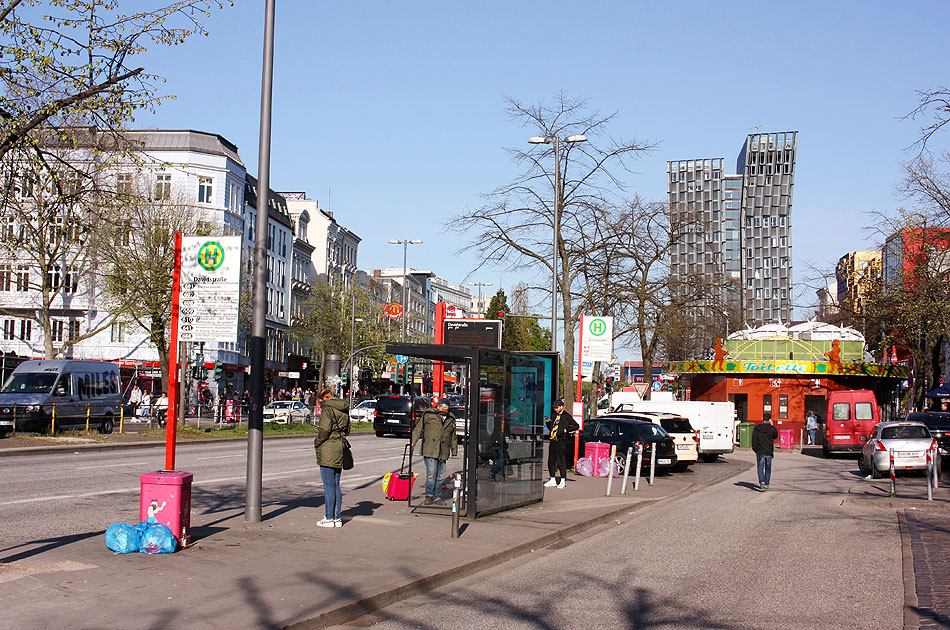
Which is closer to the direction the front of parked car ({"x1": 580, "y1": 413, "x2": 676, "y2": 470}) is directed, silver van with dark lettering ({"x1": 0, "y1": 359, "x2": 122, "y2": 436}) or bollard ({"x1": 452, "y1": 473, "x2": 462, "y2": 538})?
the silver van with dark lettering

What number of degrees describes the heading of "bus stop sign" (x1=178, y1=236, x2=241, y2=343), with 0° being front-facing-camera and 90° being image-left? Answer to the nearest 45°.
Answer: approximately 0°

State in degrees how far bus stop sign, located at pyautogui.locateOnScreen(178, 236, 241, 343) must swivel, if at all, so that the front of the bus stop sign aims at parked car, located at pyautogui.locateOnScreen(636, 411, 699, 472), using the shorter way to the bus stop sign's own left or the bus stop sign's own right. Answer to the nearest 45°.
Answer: approximately 135° to the bus stop sign's own left

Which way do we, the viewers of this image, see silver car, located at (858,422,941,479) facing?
facing away from the viewer and to the left of the viewer

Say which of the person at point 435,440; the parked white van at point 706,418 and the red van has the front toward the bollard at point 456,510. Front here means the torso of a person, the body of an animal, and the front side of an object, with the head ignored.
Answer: the person

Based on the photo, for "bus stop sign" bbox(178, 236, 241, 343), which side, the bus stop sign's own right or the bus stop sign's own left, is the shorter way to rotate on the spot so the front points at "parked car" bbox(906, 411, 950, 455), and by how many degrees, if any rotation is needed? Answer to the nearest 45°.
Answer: approximately 135° to the bus stop sign's own left
